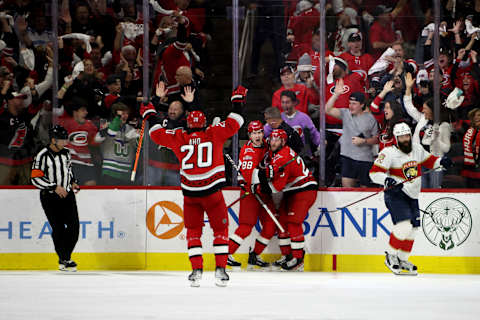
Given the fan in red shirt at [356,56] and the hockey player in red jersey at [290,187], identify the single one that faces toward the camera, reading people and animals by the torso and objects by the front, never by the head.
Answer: the fan in red shirt

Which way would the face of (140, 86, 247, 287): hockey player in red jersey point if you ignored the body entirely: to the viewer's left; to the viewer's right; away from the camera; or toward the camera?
away from the camera

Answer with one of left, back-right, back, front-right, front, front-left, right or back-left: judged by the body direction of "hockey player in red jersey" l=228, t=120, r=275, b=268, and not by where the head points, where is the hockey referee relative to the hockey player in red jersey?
back-right

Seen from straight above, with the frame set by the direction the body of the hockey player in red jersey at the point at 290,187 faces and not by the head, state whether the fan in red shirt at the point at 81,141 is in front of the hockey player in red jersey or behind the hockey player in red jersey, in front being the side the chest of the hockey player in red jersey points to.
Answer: in front

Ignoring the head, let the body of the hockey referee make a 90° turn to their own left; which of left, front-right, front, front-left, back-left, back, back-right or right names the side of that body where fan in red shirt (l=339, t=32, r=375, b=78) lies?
front-right

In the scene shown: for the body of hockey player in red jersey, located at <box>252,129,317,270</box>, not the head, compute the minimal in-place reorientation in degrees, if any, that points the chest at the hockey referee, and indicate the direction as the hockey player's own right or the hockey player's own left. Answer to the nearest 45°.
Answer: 0° — they already face them

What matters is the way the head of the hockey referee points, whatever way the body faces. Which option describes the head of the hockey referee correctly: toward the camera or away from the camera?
toward the camera

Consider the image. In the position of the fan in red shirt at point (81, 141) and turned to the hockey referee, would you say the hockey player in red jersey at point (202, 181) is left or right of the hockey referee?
left

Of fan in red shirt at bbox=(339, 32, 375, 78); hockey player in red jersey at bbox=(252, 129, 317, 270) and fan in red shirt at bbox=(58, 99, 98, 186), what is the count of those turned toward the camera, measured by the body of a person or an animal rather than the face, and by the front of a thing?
2

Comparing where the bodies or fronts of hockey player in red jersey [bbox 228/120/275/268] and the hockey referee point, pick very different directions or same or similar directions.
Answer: same or similar directions

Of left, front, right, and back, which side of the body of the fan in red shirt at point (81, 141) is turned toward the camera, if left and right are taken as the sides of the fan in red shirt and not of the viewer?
front

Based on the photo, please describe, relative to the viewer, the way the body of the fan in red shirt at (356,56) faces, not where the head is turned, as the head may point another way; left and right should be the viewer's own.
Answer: facing the viewer

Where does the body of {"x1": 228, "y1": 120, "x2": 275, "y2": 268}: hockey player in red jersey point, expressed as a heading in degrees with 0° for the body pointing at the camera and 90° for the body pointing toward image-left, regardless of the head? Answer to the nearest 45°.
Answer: approximately 315°

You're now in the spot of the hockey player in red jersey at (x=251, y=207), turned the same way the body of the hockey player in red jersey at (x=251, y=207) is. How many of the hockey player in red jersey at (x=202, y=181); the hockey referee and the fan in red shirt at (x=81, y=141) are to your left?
0
